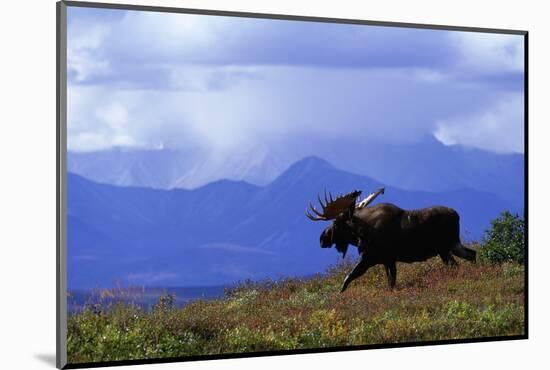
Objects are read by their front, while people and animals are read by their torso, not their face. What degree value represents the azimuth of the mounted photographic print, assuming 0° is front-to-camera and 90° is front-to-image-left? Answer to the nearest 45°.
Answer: approximately 315°
